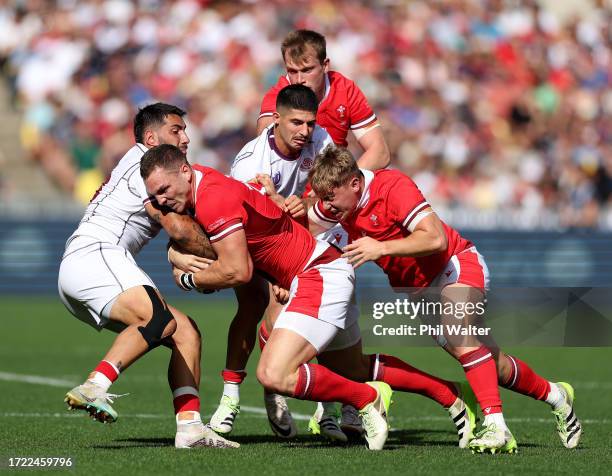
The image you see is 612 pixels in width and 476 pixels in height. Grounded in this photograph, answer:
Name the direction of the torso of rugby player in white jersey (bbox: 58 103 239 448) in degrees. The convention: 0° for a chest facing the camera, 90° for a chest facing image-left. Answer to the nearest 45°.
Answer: approximately 270°

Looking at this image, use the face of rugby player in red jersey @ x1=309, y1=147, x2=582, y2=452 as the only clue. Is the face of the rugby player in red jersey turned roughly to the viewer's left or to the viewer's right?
to the viewer's left

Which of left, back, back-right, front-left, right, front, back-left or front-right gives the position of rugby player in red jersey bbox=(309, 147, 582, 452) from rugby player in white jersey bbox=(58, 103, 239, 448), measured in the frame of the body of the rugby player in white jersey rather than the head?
front
